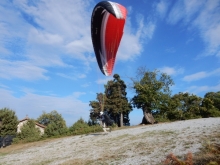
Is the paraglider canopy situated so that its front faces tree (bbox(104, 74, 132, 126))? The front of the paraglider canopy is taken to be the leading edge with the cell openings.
no

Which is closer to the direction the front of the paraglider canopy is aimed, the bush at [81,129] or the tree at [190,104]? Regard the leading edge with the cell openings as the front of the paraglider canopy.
the bush

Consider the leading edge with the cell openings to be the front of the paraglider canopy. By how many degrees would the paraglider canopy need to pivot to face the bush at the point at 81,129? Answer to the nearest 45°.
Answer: approximately 90° to its right

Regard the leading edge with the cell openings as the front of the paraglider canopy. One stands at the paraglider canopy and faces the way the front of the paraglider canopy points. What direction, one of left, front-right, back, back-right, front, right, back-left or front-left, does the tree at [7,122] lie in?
front-right

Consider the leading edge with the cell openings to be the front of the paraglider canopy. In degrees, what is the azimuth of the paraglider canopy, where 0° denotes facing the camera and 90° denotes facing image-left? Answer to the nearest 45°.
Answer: approximately 90°

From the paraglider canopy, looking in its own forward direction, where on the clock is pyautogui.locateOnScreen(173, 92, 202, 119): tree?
The tree is roughly at 4 o'clock from the paraglider canopy.

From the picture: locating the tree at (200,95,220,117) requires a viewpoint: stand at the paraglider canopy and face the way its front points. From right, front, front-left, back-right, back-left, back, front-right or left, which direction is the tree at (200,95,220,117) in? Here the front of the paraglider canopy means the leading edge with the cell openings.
back-right
